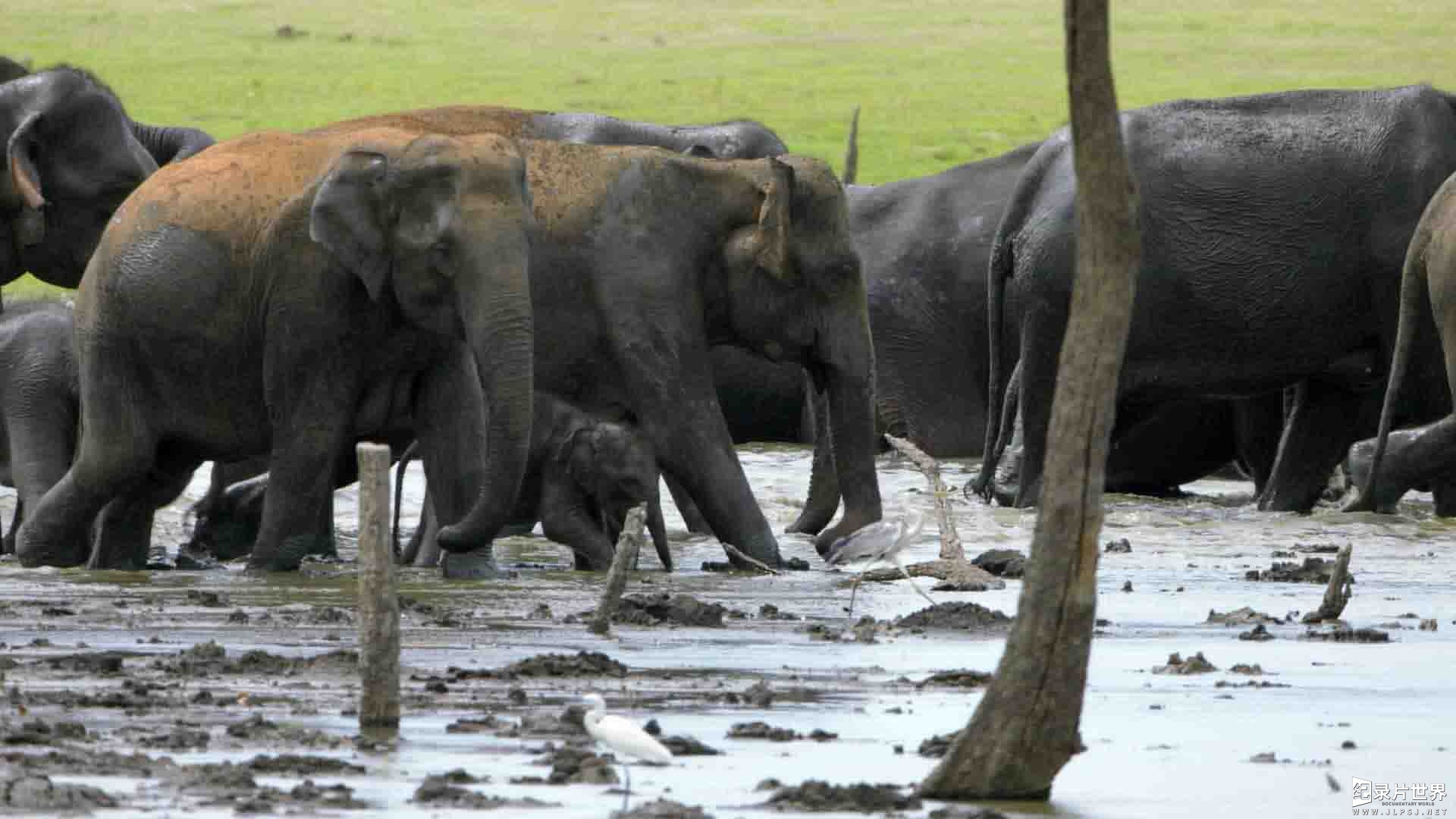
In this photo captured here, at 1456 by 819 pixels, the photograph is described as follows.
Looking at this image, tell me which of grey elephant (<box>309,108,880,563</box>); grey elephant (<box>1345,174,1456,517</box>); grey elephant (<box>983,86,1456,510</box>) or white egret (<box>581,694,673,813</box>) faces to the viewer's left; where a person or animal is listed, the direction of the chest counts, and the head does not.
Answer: the white egret

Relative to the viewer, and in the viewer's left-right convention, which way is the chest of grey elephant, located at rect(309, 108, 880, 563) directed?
facing to the right of the viewer

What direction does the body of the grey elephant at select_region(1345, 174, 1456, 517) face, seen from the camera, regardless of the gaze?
to the viewer's right

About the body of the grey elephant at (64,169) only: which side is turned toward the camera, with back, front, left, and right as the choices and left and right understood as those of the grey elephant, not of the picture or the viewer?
right

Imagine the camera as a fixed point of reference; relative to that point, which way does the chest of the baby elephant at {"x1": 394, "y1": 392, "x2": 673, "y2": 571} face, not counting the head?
to the viewer's right

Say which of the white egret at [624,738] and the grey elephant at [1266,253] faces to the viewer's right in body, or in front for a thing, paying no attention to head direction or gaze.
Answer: the grey elephant

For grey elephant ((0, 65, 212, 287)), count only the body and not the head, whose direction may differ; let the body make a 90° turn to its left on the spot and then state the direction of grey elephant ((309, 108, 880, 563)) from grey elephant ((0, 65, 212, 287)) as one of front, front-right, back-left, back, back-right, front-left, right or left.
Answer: back-right

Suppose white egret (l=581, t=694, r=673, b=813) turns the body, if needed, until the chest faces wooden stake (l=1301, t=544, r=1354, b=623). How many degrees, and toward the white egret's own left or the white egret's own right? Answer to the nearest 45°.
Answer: approximately 135° to the white egret's own right

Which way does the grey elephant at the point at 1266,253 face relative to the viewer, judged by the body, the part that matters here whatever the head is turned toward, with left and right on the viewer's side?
facing to the right of the viewer

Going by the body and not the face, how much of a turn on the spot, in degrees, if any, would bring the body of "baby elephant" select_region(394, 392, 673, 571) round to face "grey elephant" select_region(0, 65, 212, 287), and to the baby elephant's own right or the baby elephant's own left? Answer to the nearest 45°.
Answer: approximately 135° to the baby elephant's own left

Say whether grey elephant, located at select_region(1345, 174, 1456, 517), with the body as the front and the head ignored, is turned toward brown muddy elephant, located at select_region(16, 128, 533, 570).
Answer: no

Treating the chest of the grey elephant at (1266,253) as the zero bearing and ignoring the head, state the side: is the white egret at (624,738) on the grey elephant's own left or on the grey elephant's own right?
on the grey elephant's own right

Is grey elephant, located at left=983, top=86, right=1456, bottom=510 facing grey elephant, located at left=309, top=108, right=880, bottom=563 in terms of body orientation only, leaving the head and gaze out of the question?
no

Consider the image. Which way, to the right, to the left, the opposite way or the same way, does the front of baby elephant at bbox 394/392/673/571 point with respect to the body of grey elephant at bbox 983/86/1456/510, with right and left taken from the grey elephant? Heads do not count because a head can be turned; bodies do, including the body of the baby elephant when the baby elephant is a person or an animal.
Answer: the same way

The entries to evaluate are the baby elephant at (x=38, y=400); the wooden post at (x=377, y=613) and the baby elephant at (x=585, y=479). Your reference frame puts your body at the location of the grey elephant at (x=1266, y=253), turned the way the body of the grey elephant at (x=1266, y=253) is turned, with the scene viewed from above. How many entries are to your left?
0

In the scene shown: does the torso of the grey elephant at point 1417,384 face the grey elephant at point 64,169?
no

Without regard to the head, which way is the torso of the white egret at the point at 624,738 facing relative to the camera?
to the viewer's left

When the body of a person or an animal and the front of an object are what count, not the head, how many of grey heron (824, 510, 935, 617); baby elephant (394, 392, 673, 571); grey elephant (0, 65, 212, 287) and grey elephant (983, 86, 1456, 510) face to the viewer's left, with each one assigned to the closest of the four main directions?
0
